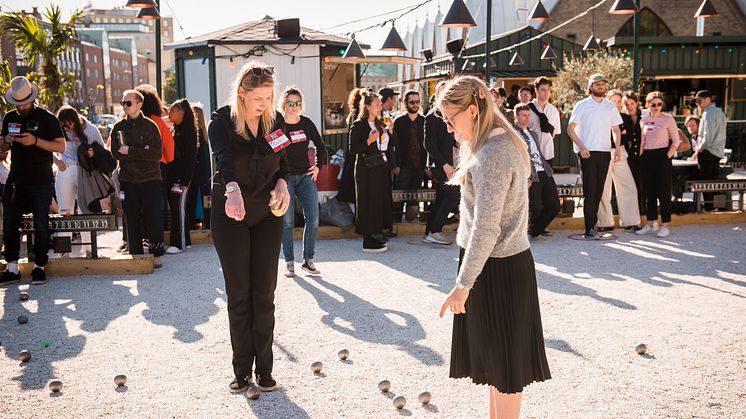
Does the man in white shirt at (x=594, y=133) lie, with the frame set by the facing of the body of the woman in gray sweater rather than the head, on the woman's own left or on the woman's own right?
on the woman's own right

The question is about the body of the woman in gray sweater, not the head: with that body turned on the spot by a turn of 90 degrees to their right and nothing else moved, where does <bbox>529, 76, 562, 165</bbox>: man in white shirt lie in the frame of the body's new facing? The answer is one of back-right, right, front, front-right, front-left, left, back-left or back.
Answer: front

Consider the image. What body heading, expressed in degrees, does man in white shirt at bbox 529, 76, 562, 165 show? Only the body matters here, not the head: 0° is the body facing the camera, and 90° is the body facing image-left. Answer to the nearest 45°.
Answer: approximately 0°

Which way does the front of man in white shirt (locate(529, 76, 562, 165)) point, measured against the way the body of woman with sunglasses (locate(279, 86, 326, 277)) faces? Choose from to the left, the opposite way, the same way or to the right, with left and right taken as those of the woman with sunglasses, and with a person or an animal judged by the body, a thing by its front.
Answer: the same way

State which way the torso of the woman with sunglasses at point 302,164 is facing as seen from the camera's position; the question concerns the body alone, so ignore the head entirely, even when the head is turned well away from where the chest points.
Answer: toward the camera

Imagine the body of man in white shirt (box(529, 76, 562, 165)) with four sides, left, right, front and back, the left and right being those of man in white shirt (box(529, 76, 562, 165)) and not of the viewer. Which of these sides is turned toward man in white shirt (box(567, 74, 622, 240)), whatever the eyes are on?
left

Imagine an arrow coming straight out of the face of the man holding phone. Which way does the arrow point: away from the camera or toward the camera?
toward the camera

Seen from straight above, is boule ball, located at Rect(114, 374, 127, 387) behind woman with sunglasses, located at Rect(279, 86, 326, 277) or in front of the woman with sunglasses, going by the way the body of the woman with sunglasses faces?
in front

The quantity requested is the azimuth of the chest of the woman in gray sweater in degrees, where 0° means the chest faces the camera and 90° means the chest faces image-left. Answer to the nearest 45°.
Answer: approximately 90°

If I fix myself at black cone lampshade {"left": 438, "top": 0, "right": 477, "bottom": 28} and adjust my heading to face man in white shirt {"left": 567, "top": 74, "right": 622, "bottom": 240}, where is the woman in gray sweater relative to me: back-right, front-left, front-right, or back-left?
front-right
